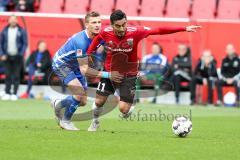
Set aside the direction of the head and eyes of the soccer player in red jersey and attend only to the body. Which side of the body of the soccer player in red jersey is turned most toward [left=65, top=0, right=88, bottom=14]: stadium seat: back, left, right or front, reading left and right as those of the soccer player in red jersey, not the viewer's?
back

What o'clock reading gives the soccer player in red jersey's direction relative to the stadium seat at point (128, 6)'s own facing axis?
The soccer player in red jersey is roughly at 12 o'clock from the stadium seat.

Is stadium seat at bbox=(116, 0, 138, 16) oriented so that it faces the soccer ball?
yes

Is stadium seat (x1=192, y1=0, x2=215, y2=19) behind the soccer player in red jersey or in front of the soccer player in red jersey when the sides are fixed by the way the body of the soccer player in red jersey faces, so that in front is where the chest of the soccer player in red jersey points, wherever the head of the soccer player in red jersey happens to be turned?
behind

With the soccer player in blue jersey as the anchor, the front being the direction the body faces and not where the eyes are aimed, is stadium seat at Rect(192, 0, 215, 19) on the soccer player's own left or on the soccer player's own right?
on the soccer player's own left

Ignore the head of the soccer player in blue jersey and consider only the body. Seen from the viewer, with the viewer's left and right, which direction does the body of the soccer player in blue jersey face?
facing to the right of the viewer

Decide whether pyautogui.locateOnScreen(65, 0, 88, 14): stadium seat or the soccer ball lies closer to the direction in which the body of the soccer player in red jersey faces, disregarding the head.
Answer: the soccer ball

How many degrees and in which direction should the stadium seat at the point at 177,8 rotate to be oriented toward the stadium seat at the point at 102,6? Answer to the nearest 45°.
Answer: approximately 90° to its right

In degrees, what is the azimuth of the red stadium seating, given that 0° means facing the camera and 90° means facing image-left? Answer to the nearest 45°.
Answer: approximately 0°

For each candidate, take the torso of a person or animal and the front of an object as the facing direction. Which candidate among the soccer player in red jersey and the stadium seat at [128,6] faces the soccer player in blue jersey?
the stadium seat

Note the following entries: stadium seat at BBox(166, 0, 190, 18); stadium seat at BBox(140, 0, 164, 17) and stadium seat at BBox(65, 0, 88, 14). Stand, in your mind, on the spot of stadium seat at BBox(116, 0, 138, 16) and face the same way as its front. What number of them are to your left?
2

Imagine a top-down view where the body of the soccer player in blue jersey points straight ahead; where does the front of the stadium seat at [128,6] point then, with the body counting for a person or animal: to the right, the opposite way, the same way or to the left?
to the right
